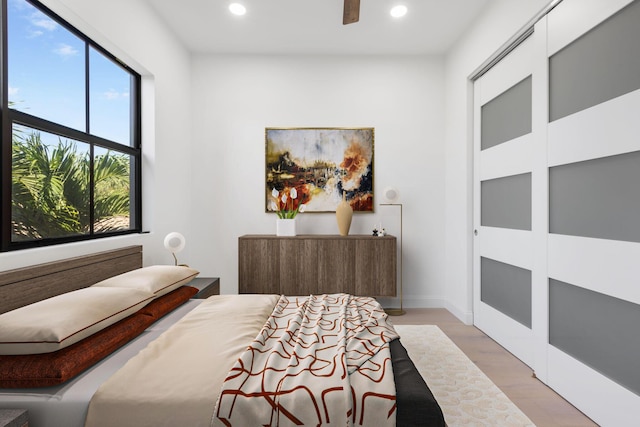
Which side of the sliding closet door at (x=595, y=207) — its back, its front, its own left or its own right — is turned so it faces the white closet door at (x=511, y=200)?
right

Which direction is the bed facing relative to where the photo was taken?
to the viewer's right

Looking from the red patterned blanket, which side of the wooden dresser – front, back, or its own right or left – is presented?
front

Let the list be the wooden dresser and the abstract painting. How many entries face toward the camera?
2

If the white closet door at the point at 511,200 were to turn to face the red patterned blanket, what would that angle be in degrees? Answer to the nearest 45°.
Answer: approximately 45° to its left

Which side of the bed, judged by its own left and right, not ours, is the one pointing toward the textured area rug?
front

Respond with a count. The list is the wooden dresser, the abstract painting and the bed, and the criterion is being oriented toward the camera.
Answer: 2

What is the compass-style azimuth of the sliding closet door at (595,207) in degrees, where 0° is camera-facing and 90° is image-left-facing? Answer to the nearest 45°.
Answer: approximately 45°

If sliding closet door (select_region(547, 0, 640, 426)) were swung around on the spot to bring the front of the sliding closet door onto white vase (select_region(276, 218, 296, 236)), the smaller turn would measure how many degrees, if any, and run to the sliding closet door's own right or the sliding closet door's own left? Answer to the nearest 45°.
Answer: approximately 45° to the sliding closet door's own right

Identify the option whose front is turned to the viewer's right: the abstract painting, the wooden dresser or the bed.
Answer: the bed

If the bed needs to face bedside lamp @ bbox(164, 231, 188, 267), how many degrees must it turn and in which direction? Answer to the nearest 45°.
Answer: approximately 90° to its left

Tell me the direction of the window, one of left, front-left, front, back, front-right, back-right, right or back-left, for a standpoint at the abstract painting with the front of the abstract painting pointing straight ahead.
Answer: front-right

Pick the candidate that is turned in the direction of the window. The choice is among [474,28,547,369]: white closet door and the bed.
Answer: the white closet door

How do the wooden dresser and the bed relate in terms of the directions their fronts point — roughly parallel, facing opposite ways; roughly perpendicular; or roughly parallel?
roughly perpendicular

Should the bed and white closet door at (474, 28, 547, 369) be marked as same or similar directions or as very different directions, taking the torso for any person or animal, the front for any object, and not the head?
very different directions
